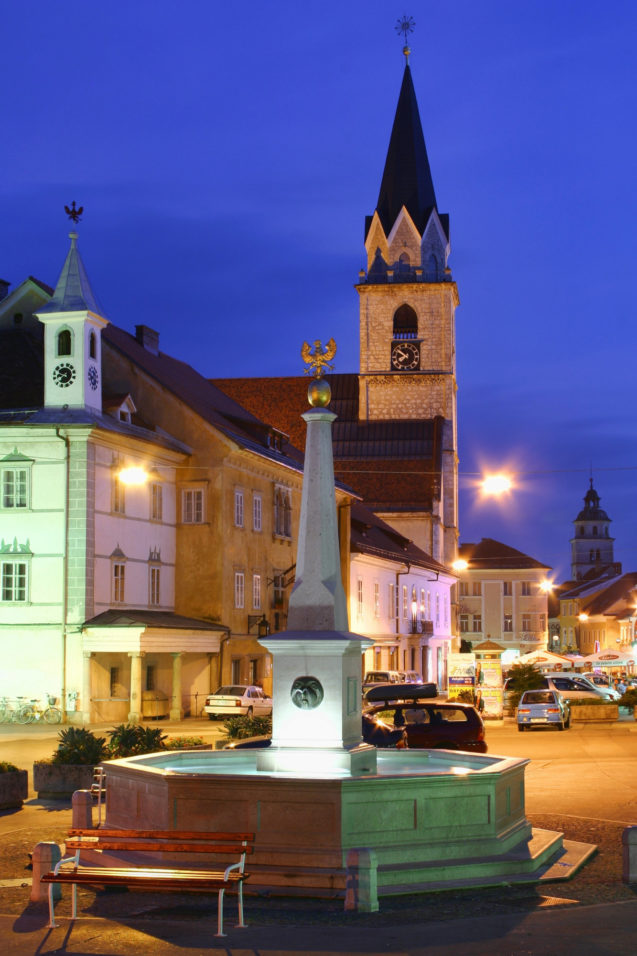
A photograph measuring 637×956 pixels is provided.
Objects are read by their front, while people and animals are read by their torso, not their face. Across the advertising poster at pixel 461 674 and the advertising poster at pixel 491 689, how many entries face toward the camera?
2

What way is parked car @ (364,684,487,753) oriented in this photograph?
to the viewer's left

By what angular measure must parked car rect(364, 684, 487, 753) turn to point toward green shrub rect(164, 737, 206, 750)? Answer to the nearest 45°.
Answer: approximately 45° to its left

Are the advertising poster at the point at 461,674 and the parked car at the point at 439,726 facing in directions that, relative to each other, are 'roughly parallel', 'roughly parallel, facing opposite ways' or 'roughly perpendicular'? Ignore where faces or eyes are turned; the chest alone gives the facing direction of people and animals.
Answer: roughly perpendicular

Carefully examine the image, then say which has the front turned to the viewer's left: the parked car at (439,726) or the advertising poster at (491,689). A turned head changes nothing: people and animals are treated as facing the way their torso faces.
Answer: the parked car
